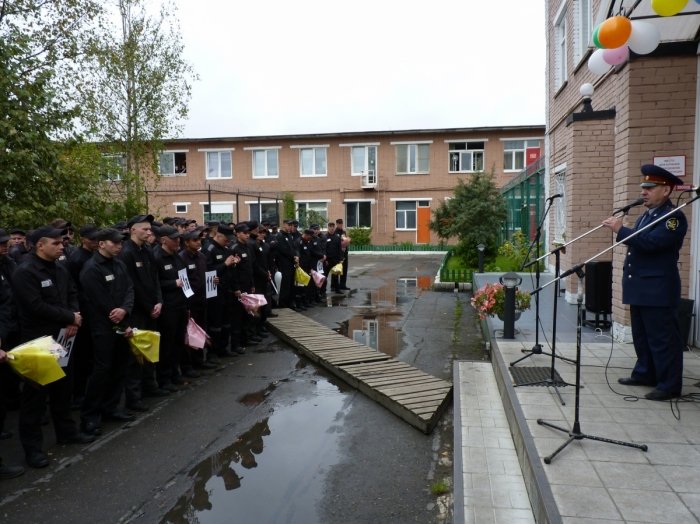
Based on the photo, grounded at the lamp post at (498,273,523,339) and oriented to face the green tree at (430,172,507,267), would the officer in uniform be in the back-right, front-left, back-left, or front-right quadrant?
back-right

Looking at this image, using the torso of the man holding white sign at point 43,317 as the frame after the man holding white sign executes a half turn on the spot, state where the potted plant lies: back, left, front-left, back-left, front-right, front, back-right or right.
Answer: back-right

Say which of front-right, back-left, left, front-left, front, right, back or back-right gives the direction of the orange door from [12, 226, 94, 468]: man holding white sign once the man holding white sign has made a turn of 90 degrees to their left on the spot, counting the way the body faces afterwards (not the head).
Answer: front

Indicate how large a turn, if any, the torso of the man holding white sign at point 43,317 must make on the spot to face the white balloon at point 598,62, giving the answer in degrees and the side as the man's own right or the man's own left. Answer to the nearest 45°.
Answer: approximately 45° to the man's own left

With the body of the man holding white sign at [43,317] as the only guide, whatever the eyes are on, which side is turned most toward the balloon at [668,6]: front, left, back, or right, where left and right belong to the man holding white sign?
front

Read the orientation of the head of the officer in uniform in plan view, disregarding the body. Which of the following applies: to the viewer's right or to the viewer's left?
to the viewer's left

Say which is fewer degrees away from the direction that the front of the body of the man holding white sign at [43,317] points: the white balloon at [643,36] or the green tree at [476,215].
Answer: the white balloon

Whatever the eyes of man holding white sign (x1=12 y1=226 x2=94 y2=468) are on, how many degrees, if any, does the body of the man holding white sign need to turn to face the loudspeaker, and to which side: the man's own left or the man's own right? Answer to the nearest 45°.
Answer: approximately 45° to the man's own left

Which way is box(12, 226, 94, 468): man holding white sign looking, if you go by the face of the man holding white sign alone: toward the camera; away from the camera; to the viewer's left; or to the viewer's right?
to the viewer's right

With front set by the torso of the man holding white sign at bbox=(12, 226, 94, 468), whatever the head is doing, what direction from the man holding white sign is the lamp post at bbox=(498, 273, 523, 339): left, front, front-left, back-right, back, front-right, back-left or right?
front-left

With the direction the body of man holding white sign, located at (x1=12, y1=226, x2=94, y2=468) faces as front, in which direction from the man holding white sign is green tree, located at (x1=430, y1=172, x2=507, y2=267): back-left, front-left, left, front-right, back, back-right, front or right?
left

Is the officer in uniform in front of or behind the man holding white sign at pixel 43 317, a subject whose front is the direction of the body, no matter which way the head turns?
in front

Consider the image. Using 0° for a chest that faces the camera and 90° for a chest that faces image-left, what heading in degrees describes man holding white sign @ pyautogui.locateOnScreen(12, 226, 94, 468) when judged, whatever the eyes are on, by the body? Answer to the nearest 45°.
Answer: approximately 315°

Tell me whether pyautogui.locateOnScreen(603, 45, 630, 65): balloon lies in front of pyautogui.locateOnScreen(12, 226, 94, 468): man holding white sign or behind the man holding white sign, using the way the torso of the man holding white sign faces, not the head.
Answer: in front

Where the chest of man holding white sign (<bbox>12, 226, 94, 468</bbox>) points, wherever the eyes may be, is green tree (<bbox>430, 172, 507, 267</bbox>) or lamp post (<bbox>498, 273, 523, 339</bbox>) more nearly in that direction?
the lamp post
